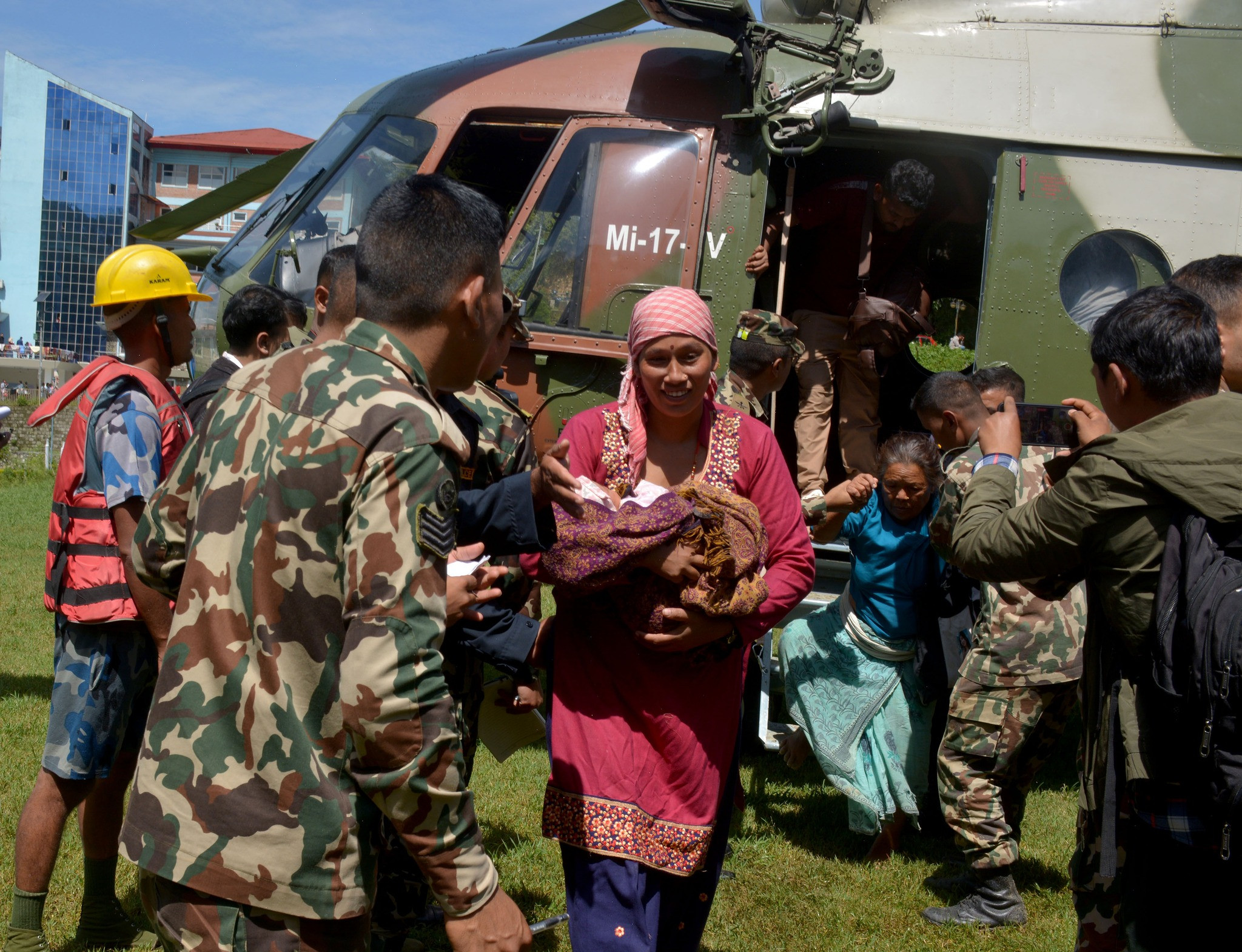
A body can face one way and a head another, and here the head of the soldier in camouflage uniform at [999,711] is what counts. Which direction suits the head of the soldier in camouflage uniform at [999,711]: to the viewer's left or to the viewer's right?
to the viewer's left

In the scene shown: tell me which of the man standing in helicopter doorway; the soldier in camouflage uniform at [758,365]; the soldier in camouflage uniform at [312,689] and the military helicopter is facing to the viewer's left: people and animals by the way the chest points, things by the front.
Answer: the military helicopter

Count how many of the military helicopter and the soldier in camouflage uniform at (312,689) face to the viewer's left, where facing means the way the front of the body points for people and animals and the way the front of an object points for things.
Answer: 1

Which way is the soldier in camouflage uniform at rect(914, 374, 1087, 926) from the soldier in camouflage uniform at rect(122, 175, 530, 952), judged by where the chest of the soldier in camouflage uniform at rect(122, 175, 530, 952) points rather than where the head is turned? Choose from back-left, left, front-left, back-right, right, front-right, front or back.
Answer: front

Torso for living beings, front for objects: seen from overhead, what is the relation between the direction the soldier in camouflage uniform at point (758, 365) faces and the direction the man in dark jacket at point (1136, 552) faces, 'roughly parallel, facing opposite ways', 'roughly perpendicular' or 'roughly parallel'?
roughly perpendicular

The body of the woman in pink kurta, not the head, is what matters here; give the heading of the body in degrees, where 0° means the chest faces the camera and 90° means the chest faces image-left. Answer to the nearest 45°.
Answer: approximately 0°

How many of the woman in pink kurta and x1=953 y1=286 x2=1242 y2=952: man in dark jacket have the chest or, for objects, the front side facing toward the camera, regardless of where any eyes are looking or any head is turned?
1

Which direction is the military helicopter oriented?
to the viewer's left
